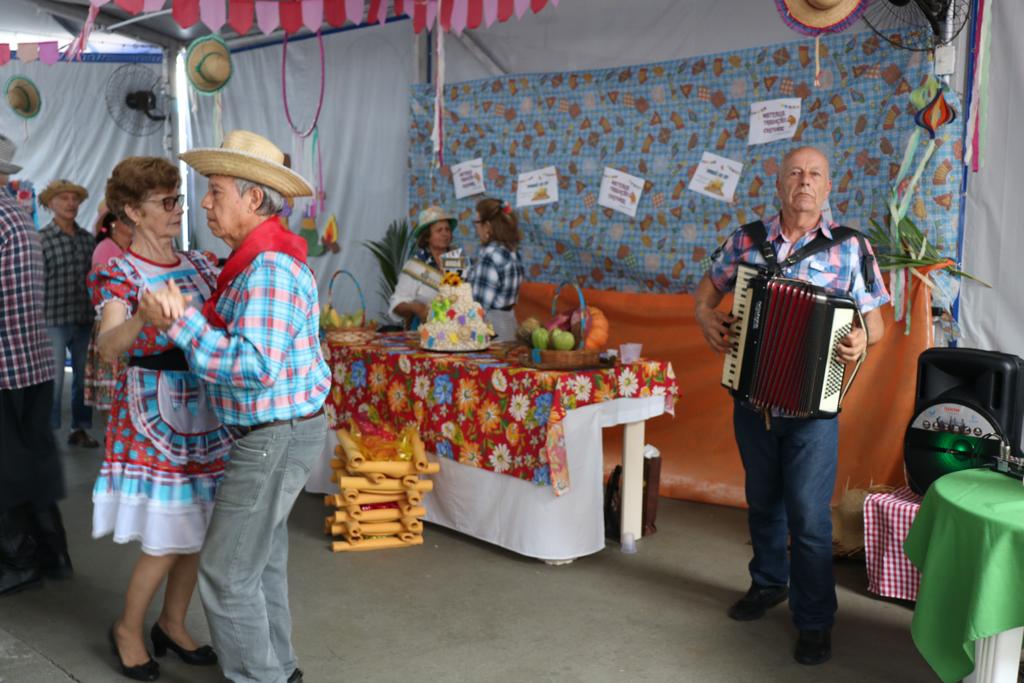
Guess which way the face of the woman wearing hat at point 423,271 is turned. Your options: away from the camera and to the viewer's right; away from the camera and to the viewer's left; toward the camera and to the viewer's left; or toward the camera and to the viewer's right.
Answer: toward the camera and to the viewer's right

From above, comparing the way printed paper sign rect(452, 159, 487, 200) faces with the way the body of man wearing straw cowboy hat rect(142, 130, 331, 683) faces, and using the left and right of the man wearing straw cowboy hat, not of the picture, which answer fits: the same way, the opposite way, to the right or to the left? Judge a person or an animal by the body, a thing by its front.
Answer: to the left

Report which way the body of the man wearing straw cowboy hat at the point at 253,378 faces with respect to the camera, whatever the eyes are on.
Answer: to the viewer's left

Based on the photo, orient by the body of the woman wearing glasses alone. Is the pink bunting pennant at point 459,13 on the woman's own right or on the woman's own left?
on the woman's own left

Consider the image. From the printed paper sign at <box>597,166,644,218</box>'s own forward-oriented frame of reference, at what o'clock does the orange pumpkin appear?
The orange pumpkin is roughly at 12 o'clock from the printed paper sign.

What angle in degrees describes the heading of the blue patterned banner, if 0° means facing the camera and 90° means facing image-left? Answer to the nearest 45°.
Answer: approximately 0°

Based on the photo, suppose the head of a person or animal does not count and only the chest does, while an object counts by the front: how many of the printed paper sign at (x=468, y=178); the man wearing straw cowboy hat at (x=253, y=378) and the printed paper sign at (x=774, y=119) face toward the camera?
2

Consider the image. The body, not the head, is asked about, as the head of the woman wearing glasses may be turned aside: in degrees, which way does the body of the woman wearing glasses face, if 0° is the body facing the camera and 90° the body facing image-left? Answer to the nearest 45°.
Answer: approximately 315°

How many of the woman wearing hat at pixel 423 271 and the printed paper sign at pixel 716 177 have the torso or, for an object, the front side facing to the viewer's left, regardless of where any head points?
0
